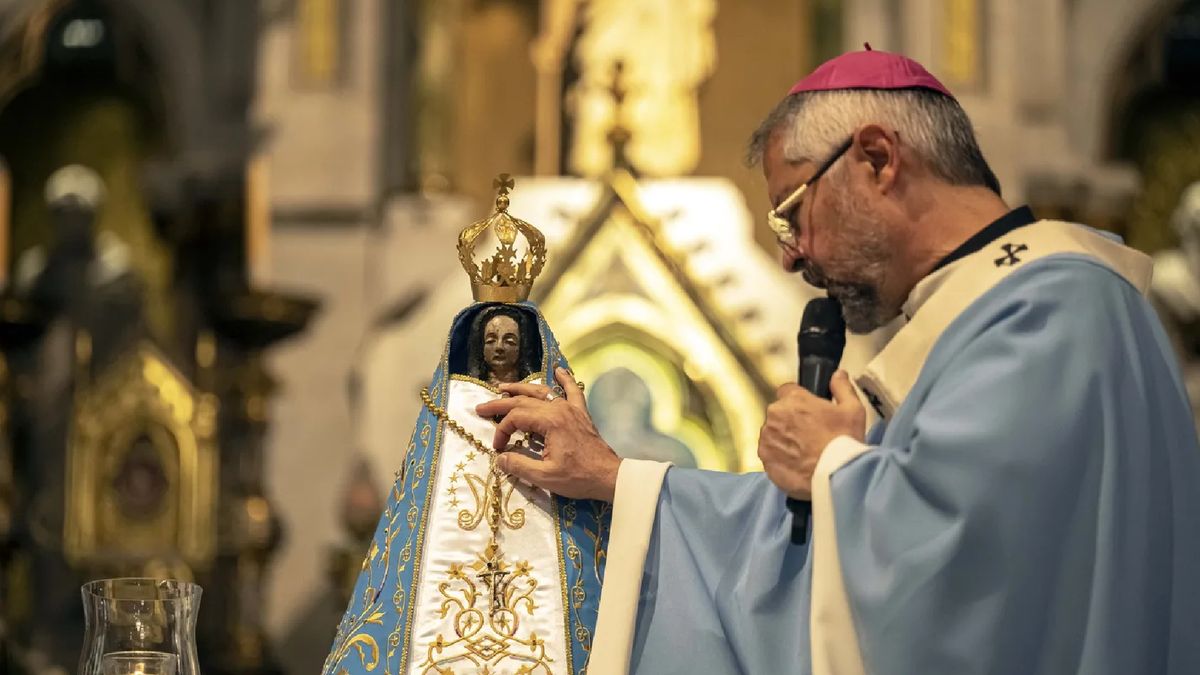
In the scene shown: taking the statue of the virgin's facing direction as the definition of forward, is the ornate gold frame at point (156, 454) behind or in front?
behind

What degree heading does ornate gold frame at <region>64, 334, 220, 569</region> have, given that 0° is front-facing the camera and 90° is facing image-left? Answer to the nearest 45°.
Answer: approximately 0°

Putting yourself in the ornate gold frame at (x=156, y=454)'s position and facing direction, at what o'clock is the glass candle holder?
The glass candle holder is roughly at 12 o'clock from the ornate gold frame.

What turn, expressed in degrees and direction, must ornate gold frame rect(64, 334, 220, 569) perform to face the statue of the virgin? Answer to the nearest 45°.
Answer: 0° — it already faces it

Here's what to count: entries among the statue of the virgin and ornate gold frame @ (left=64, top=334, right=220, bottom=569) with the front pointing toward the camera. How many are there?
2

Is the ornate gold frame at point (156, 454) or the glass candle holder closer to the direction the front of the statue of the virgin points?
the glass candle holder

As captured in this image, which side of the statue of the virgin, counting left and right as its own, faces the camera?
front

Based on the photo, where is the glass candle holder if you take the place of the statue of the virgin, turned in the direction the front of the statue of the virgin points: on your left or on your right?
on your right

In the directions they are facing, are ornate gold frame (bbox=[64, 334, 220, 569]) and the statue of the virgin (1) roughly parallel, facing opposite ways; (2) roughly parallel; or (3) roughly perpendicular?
roughly parallel
